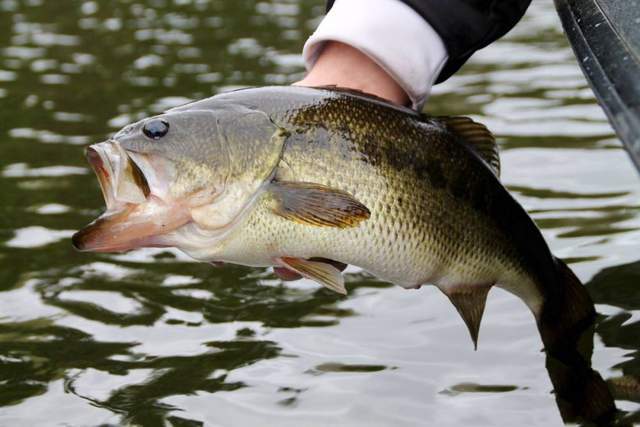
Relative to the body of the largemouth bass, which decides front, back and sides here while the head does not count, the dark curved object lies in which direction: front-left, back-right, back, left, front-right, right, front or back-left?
back

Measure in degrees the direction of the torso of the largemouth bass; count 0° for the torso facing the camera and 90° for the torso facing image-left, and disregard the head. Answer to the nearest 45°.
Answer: approximately 90°
